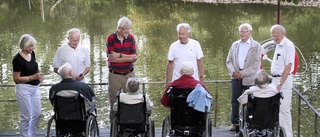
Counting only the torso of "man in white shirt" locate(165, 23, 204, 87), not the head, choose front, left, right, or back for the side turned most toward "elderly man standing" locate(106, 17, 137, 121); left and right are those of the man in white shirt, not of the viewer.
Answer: right

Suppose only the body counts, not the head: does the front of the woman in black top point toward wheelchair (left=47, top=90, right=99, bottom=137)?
yes

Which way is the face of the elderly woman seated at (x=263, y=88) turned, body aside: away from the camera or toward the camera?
away from the camera

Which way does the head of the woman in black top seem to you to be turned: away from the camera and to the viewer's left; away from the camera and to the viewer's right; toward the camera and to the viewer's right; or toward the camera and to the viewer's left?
toward the camera and to the viewer's right

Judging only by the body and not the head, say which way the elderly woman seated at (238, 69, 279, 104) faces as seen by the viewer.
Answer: away from the camera

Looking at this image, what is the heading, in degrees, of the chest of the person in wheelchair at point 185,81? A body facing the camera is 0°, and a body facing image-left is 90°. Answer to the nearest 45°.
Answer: approximately 180°

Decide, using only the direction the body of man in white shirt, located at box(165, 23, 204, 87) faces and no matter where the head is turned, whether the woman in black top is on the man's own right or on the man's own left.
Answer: on the man's own right

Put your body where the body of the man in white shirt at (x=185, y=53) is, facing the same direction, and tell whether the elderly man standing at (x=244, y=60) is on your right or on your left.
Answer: on your left

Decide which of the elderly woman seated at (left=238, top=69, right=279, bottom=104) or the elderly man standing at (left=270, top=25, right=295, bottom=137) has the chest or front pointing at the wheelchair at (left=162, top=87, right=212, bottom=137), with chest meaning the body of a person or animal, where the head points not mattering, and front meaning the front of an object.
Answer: the elderly man standing

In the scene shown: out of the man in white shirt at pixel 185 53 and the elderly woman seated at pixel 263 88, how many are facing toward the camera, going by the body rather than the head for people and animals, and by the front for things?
1
